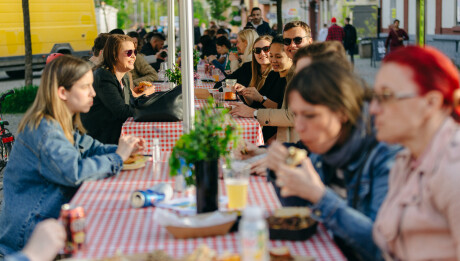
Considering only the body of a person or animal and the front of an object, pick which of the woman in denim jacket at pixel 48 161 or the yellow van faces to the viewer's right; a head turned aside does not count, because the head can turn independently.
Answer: the woman in denim jacket

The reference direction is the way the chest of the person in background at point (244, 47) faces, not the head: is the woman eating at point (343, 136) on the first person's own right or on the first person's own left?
on the first person's own left

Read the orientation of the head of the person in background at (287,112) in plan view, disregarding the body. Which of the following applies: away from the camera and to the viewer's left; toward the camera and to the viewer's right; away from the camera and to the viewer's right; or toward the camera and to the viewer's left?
toward the camera and to the viewer's left

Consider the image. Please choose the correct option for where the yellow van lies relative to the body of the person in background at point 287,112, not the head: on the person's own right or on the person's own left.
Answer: on the person's own right

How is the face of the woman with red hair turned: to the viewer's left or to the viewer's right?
to the viewer's left

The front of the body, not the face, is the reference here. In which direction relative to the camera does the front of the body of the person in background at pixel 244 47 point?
to the viewer's left

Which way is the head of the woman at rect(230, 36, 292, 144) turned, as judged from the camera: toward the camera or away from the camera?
toward the camera

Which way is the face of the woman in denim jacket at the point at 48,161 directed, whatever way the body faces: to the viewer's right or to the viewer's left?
to the viewer's right

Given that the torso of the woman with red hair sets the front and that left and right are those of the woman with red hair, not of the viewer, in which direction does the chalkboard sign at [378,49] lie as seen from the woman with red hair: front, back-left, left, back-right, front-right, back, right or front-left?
right

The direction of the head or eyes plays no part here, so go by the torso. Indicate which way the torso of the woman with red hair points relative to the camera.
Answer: to the viewer's left

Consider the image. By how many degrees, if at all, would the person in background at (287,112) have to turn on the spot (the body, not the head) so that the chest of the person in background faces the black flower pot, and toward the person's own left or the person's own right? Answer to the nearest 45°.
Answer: approximately 45° to the person's own left

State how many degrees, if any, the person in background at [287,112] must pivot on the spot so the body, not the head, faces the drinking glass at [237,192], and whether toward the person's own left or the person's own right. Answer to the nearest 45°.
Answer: approximately 45° to the person's own left

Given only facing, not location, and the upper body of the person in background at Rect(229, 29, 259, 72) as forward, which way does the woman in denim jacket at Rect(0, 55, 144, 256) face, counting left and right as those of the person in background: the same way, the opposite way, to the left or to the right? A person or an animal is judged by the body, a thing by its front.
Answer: the opposite way
